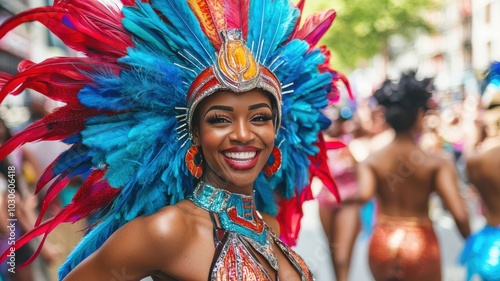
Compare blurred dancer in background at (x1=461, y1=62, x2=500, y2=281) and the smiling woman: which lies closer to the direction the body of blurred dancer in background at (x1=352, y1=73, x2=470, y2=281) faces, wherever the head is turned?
the blurred dancer in background

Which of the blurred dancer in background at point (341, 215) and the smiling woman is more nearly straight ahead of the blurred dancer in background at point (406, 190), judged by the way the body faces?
the blurred dancer in background

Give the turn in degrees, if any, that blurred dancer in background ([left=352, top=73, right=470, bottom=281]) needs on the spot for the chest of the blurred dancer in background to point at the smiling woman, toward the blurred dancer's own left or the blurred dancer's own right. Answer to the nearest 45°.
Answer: approximately 180°

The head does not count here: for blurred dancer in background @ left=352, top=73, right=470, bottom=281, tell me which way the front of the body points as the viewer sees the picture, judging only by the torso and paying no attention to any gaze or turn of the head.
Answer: away from the camera

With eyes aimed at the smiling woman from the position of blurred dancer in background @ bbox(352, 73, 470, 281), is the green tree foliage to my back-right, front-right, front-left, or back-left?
back-right
